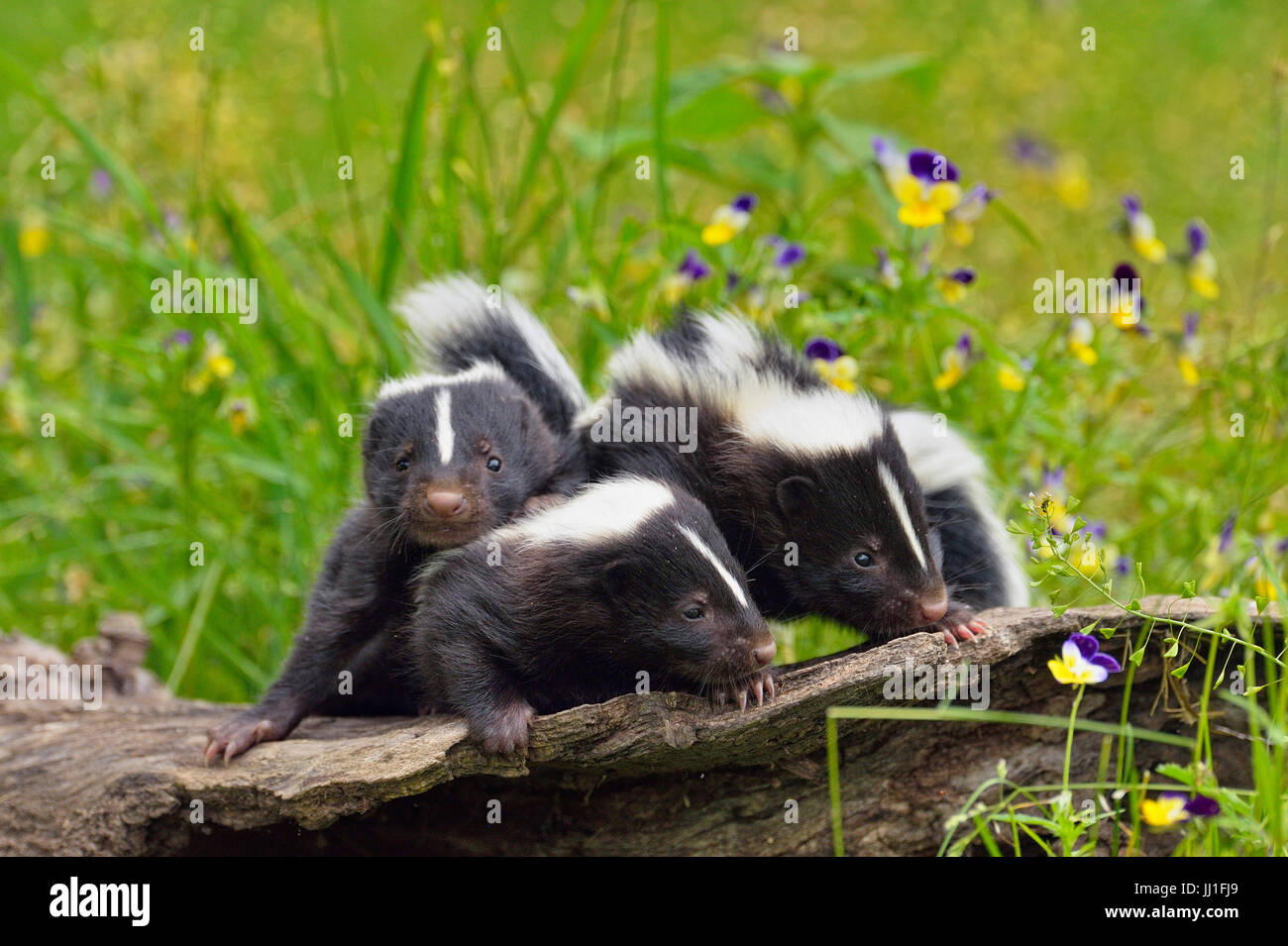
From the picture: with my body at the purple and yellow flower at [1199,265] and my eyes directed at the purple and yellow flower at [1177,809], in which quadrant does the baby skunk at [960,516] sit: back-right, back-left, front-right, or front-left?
front-right

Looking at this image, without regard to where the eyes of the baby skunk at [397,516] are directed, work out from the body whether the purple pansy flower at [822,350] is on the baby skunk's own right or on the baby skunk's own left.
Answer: on the baby skunk's own left

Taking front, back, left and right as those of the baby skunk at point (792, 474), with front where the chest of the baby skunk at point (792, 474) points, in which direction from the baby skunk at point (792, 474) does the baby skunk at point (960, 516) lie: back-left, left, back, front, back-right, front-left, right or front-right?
left

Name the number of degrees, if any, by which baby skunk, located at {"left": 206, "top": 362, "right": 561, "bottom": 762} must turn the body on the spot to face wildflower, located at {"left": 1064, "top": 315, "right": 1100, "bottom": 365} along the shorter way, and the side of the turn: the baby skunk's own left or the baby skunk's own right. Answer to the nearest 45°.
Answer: approximately 90° to the baby skunk's own left

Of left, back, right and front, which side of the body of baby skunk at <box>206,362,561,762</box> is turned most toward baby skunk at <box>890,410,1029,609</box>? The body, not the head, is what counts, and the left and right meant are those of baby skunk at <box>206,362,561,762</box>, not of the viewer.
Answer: left

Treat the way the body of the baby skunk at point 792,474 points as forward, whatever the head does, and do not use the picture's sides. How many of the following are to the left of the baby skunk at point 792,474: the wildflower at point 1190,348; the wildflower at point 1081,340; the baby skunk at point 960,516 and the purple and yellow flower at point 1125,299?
4

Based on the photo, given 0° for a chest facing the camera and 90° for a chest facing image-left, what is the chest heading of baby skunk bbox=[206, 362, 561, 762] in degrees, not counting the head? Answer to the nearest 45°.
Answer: approximately 0°

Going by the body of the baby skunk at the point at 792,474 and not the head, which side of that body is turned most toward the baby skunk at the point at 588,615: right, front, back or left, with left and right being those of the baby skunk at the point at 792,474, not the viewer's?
right

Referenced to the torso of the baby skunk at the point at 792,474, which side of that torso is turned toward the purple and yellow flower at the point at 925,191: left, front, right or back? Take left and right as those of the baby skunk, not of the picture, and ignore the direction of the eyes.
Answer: left

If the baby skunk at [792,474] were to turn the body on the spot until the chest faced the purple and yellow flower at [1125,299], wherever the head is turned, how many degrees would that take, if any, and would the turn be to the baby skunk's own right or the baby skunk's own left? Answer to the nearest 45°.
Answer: approximately 90° to the baby skunk's own left

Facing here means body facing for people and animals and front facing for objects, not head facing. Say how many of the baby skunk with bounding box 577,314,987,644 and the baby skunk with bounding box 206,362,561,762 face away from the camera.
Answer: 0

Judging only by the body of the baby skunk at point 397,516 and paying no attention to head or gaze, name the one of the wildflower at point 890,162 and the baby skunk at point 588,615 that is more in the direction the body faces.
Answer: the baby skunk

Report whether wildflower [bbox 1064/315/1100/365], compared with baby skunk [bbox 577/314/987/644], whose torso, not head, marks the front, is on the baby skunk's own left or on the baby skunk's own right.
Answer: on the baby skunk's own left

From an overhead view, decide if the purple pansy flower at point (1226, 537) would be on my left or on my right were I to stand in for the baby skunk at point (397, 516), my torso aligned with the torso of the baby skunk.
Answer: on my left

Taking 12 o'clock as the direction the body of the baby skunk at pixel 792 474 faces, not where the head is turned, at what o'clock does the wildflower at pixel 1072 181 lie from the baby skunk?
The wildflower is roughly at 8 o'clock from the baby skunk.

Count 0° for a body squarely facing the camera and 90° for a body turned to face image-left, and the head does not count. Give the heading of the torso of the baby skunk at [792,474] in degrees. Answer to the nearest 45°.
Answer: approximately 315°
